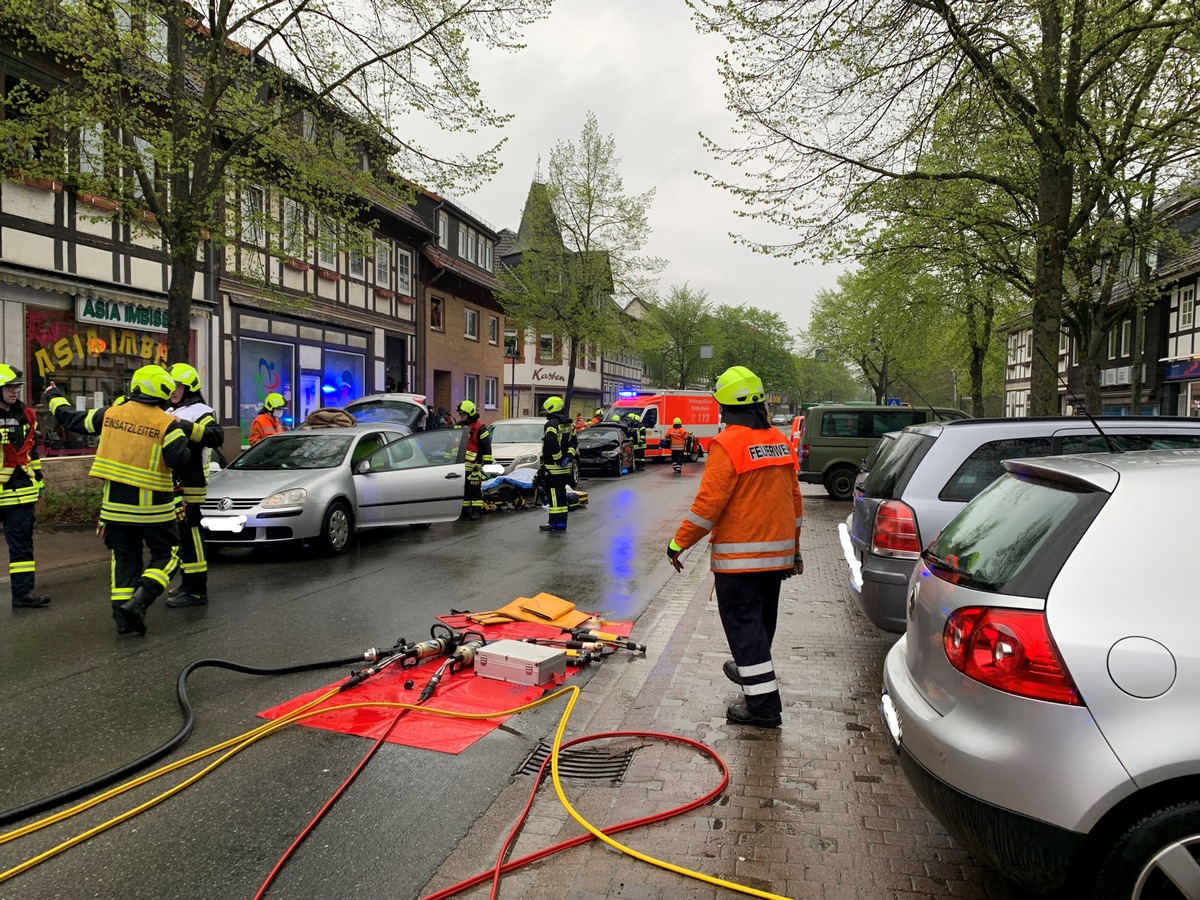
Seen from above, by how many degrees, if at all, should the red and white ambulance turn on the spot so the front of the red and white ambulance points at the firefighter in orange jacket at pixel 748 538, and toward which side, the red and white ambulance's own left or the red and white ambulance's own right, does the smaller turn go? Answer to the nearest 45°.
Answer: approximately 45° to the red and white ambulance's own left

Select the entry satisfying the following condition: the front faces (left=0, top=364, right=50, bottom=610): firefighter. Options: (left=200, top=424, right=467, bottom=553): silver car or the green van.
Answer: the silver car

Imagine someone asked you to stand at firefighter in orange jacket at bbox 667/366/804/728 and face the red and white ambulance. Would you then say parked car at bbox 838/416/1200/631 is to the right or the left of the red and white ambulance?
right

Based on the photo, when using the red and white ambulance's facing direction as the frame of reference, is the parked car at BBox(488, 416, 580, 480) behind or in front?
in front

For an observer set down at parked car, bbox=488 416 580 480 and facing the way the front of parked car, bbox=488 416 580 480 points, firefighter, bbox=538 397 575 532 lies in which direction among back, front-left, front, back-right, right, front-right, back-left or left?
front-left

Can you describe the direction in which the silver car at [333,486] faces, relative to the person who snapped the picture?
facing the viewer and to the left of the viewer

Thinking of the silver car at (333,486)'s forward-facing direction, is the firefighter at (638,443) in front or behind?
behind

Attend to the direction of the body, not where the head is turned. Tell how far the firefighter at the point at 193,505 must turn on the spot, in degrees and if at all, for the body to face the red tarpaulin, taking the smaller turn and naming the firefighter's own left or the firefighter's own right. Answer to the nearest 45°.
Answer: approximately 90° to the firefighter's own left

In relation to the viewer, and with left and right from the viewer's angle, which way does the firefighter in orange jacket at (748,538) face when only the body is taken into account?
facing away from the viewer and to the left of the viewer

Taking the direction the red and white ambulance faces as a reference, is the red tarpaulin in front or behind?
in front
